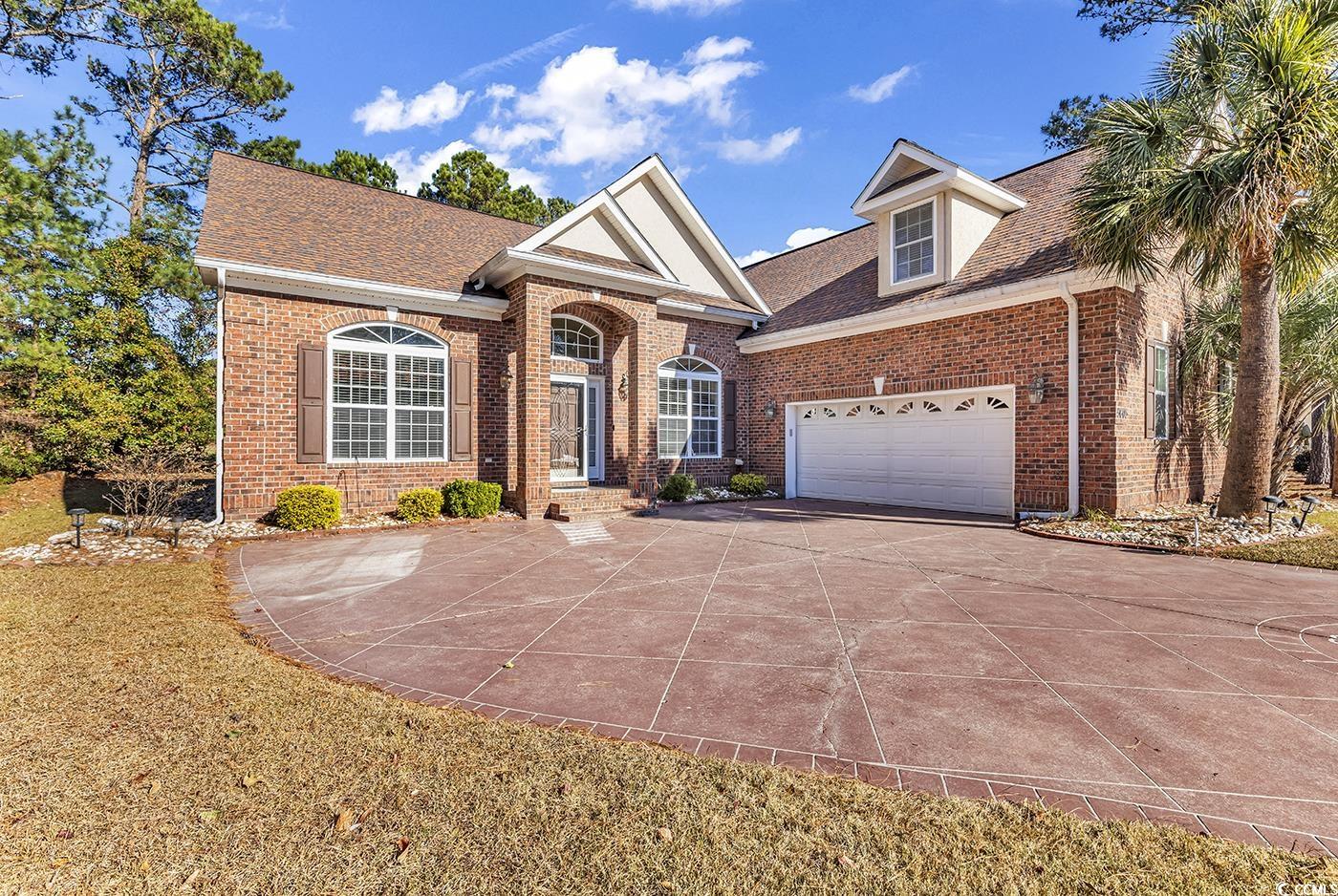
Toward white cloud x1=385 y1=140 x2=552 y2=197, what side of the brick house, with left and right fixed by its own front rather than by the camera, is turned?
back

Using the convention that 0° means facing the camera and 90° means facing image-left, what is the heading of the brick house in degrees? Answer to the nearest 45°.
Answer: approximately 315°

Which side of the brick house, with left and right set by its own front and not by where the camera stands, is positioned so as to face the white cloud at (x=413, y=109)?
back

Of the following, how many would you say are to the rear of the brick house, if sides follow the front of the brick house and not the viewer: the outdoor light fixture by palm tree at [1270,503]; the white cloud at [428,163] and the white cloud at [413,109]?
2
